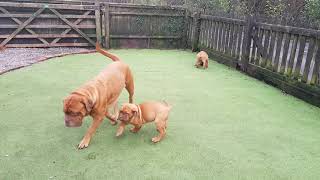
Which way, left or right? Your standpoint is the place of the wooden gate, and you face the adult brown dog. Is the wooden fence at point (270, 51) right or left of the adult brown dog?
left

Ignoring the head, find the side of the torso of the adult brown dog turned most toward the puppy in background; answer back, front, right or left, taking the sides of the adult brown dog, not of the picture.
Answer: back

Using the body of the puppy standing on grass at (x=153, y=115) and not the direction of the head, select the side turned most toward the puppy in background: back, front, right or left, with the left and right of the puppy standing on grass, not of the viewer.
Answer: right

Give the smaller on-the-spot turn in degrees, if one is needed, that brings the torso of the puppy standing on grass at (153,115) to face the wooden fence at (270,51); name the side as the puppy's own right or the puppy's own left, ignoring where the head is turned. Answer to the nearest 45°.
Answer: approximately 135° to the puppy's own right

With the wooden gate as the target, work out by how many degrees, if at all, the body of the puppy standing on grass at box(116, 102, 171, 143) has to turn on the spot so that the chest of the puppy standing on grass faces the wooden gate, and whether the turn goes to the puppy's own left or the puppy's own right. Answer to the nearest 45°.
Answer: approximately 45° to the puppy's own right

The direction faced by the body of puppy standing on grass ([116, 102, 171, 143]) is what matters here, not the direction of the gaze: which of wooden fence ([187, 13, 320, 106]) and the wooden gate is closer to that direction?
the wooden gate

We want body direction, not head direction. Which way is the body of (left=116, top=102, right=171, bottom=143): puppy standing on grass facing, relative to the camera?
to the viewer's left

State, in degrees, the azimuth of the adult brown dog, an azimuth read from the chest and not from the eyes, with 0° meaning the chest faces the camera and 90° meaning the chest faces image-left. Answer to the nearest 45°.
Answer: approximately 45°

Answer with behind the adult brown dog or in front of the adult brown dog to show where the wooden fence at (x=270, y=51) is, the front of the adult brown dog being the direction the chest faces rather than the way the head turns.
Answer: behind

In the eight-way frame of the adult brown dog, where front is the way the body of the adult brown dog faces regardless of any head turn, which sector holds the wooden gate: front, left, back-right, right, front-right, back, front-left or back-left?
back-right
